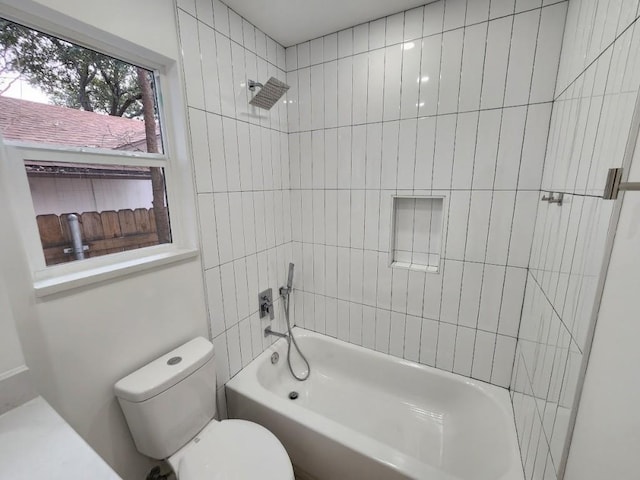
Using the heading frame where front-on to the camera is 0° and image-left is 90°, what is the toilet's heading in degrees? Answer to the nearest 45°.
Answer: approximately 315°

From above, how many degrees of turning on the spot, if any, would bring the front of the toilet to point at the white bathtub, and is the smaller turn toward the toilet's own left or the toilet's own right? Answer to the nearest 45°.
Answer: approximately 45° to the toilet's own left
